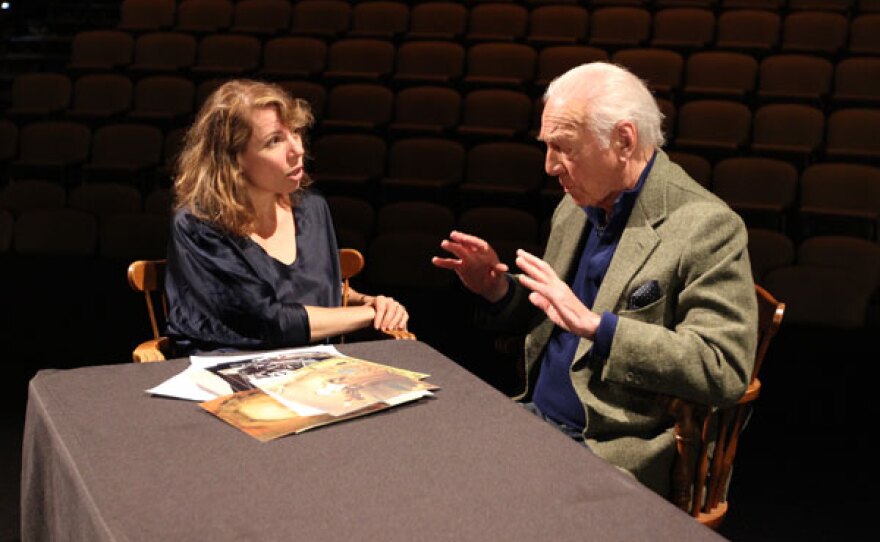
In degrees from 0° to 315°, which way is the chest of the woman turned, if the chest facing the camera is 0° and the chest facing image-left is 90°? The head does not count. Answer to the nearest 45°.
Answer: approximately 315°

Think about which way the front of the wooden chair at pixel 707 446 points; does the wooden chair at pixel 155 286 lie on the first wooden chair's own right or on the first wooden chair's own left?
on the first wooden chair's own right

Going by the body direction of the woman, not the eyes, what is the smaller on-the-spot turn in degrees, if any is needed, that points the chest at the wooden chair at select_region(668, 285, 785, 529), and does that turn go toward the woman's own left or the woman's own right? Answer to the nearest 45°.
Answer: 0° — they already face it

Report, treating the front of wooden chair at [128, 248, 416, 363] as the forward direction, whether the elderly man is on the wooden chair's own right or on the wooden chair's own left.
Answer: on the wooden chair's own left

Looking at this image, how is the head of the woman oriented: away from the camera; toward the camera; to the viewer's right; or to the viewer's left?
to the viewer's right

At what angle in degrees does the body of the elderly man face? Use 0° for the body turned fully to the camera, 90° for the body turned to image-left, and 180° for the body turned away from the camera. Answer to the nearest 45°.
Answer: approximately 45°

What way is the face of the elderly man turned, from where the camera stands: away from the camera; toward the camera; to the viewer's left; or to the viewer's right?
to the viewer's left

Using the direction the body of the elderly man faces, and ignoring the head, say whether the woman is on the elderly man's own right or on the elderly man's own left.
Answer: on the elderly man's own right

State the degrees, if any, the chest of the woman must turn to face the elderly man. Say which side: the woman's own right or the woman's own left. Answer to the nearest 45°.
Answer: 0° — they already face them

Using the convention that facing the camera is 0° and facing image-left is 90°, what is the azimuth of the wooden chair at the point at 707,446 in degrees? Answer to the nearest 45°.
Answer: approximately 45°
